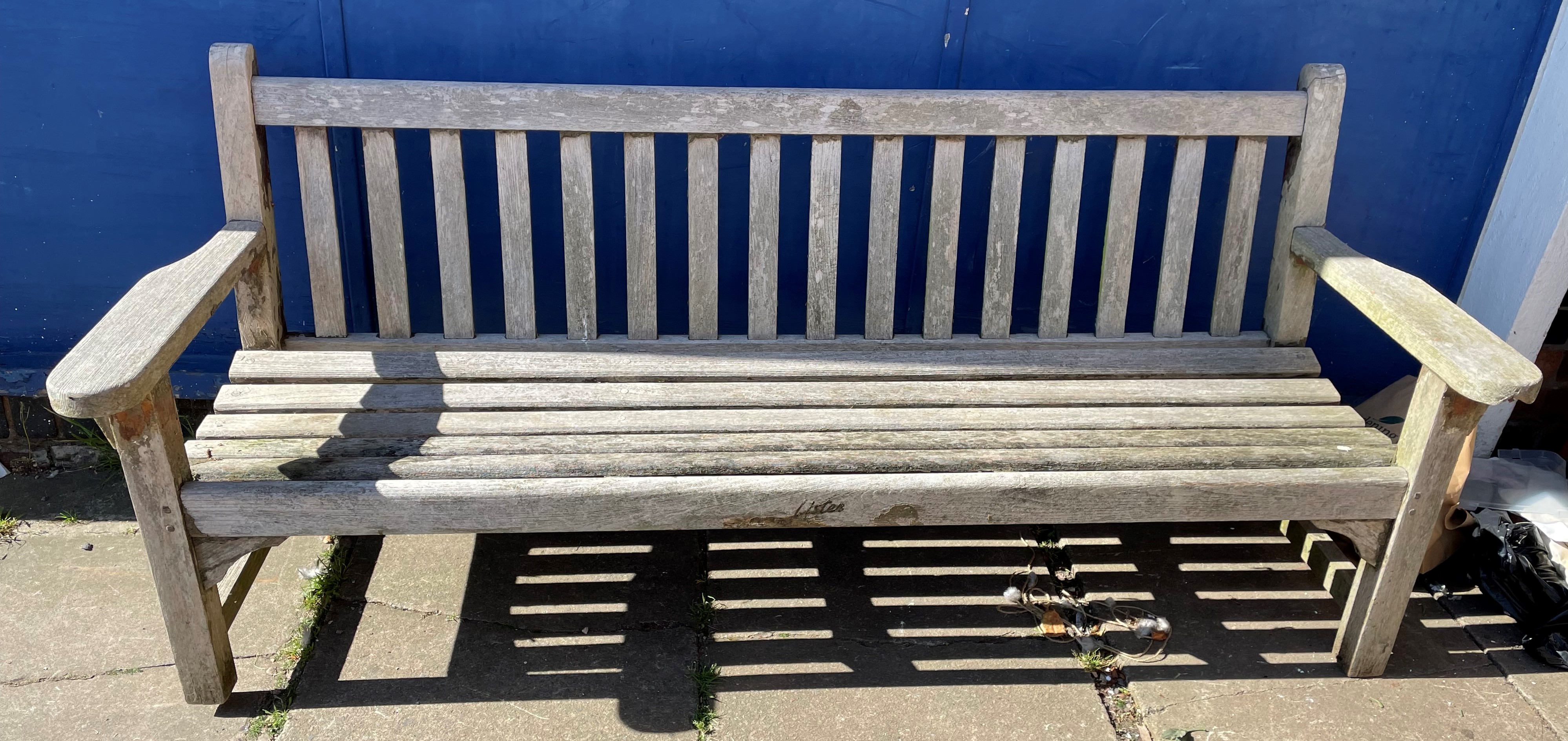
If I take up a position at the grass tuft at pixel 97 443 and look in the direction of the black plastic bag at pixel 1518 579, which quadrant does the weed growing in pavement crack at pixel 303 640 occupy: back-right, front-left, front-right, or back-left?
front-right

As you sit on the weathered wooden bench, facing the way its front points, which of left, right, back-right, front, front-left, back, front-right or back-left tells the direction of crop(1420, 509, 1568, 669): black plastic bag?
left

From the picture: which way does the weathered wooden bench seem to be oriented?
toward the camera

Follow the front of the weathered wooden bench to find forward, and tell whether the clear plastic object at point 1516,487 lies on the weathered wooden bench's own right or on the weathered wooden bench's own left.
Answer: on the weathered wooden bench's own left

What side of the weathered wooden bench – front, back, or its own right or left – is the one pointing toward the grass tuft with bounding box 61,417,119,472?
right
